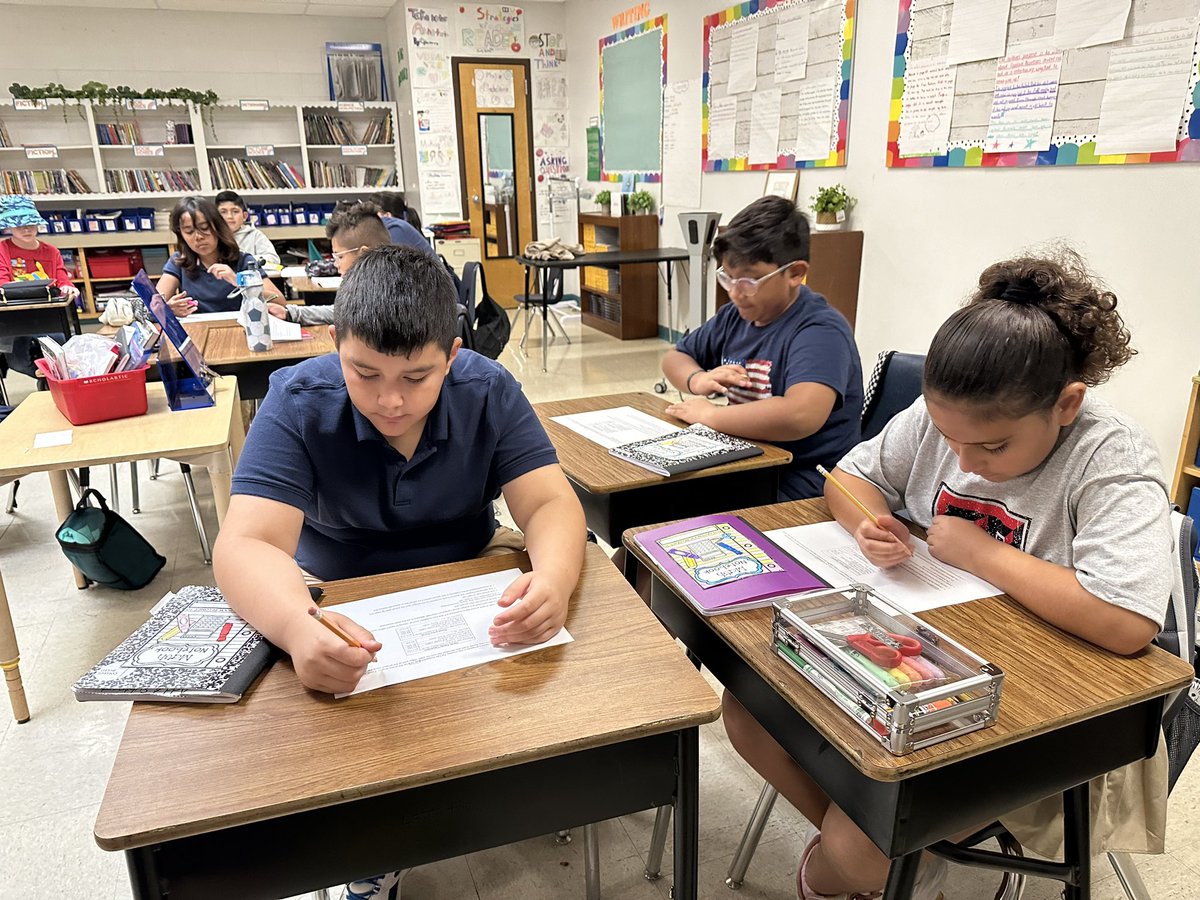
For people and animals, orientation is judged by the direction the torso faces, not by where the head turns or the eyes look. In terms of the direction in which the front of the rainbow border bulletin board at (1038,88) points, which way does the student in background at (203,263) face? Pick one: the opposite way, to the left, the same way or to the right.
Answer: to the left

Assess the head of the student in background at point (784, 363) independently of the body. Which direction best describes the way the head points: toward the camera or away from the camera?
toward the camera

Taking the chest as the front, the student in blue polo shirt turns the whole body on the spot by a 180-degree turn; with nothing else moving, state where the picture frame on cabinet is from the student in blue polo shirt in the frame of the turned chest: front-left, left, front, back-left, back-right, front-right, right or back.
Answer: front-right

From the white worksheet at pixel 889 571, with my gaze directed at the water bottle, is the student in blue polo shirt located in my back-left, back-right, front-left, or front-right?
front-left

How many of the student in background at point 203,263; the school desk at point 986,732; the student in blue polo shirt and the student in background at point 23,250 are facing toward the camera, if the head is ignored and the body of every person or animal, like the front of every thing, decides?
3

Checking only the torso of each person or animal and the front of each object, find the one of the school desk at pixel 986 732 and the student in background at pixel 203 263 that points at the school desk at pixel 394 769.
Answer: the student in background

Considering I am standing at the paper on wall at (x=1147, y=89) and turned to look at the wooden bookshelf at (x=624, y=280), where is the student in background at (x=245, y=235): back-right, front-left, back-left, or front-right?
front-left

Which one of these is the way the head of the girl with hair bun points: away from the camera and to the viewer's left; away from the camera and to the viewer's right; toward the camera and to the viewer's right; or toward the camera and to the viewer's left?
toward the camera and to the viewer's left

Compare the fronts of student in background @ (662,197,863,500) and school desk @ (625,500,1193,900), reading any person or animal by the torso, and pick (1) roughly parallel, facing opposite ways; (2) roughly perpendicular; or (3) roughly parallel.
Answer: roughly parallel, facing opposite ways

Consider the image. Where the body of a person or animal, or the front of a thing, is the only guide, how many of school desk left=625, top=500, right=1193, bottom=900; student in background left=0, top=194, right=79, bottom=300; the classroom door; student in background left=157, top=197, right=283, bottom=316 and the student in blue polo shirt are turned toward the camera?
4

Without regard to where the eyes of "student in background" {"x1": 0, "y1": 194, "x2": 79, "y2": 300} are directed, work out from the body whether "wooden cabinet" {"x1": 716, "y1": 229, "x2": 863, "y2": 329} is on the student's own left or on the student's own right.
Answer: on the student's own left

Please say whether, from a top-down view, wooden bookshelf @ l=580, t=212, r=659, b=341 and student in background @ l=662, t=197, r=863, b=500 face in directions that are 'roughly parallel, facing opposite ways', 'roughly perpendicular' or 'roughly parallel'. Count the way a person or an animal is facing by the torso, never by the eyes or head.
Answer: roughly parallel

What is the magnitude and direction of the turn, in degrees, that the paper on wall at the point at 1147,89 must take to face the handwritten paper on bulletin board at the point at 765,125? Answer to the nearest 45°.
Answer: approximately 90° to its right

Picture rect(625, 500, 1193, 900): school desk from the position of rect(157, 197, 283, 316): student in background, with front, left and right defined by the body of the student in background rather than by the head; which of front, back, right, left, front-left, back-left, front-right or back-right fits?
front

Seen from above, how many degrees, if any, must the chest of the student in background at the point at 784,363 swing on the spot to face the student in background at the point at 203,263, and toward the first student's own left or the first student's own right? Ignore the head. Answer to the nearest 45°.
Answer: approximately 90° to the first student's own right

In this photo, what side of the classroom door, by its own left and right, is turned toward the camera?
front

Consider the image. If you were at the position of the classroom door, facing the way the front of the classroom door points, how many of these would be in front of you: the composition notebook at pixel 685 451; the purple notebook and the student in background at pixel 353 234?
3

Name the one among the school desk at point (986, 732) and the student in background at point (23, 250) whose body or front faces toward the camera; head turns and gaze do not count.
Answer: the student in background
